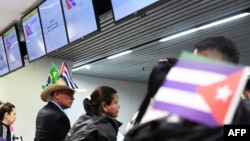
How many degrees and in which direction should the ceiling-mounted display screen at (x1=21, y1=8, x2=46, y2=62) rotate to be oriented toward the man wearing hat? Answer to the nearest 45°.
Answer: approximately 45° to its left

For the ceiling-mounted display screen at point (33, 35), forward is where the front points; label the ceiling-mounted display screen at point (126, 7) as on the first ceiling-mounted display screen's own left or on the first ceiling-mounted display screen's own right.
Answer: on the first ceiling-mounted display screen's own left

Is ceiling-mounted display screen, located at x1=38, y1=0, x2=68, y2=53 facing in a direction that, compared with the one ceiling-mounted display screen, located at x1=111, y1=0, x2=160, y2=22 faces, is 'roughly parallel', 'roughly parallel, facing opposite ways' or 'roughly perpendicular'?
roughly parallel

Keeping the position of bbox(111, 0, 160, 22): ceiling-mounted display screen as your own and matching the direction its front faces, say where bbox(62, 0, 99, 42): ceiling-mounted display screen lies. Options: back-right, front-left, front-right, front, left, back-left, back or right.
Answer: right

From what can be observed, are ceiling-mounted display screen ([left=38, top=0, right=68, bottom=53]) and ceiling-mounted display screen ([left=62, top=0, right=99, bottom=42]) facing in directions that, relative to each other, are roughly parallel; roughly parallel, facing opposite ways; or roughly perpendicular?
roughly parallel

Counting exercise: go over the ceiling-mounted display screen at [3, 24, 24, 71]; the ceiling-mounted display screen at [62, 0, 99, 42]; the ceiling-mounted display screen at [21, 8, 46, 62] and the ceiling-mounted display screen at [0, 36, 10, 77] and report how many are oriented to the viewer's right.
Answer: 0

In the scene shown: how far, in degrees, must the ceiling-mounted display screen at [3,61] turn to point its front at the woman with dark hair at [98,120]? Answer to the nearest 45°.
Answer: approximately 45° to its left

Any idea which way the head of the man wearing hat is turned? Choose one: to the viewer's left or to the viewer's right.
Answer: to the viewer's right

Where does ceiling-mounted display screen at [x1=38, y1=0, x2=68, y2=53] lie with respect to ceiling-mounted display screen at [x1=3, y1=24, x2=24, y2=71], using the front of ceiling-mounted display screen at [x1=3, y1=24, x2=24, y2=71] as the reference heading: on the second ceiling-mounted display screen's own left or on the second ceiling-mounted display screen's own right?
on the second ceiling-mounted display screen's own left

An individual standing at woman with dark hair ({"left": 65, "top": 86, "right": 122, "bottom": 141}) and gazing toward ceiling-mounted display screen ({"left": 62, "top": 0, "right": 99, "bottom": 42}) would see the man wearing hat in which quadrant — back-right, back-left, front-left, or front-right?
front-left

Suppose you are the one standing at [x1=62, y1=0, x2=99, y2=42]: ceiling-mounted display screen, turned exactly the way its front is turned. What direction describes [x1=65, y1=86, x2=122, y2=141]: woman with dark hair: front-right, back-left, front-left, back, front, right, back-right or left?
front-left

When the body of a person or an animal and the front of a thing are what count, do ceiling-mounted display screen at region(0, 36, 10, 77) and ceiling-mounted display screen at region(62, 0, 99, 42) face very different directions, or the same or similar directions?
same or similar directions

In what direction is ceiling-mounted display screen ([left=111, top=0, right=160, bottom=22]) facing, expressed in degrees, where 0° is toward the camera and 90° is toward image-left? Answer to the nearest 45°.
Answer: approximately 45°

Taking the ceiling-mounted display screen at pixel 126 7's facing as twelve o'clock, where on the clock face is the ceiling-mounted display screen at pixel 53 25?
the ceiling-mounted display screen at pixel 53 25 is roughly at 3 o'clock from the ceiling-mounted display screen at pixel 126 7.
